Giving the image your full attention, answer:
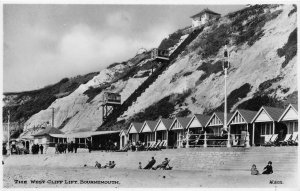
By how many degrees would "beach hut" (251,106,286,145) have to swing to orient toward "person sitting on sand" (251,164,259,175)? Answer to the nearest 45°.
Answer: approximately 45° to its left

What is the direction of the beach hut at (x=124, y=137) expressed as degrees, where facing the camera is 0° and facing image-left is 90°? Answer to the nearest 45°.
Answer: approximately 45°

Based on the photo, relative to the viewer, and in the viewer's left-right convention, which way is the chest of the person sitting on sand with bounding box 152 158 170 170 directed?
facing to the left of the viewer

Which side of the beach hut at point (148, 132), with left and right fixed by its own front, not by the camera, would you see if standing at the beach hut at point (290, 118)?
left

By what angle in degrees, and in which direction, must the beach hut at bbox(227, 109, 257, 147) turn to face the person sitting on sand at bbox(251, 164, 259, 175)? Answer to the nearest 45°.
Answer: approximately 45° to its left

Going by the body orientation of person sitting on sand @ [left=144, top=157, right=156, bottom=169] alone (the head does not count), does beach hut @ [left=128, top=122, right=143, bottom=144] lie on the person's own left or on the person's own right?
on the person's own right

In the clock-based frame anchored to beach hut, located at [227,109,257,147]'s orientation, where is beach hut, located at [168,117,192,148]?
beach hut, located at [168,117,192,148] is roughly at 3 o'clock from beach hut, located at [227,109,257,147].

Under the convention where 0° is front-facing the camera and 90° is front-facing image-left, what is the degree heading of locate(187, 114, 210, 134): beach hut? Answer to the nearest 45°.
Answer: approximately 45°

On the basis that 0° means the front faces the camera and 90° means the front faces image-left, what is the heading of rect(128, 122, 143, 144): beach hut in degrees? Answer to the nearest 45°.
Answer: approximately 45°

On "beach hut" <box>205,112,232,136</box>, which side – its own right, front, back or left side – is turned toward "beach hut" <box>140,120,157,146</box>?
right

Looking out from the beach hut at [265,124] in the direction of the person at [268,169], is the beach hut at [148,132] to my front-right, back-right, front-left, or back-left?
back-right

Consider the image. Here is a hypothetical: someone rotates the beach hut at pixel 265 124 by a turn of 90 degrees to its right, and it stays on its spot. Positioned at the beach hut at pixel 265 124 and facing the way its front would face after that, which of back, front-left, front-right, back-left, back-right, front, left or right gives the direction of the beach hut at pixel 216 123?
front
